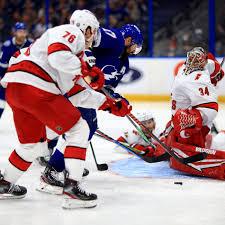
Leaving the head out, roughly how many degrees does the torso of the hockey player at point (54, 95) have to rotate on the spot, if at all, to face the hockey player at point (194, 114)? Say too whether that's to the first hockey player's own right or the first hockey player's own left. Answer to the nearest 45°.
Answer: approximately 45° to the first hockey player's own left

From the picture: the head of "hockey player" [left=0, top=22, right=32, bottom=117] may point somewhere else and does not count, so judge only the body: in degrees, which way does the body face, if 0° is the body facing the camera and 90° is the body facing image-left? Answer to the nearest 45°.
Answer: approximately 315°

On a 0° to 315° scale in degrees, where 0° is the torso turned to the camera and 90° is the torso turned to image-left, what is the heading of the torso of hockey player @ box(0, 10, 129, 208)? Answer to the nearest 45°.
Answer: approximately 270°

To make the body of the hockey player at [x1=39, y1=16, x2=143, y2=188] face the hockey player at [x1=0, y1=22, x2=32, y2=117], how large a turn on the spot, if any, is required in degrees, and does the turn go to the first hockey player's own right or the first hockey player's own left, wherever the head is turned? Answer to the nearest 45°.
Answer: approximately 180°

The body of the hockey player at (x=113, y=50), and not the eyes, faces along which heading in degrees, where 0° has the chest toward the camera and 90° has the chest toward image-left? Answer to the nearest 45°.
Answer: approximately 315°

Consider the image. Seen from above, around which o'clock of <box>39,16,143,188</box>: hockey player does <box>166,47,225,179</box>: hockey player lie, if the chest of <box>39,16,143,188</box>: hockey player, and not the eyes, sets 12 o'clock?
<box>166,47,225,179</box>: hockey player is roughly at 11 o'clock from <box>39,16,143,188</box>: hockey player.
